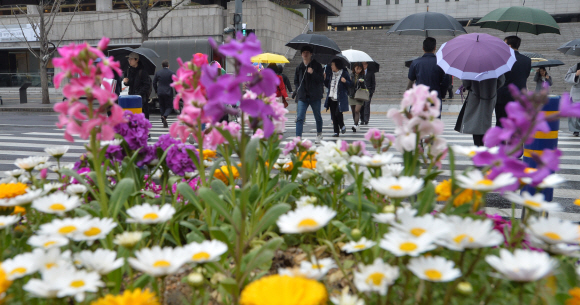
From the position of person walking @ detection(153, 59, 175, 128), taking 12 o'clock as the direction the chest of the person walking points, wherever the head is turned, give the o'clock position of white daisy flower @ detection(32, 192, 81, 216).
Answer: The white daisy flower is roughly at 6 o'clock from the person walking.

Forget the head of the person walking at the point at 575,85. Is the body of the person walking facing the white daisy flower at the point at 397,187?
yes

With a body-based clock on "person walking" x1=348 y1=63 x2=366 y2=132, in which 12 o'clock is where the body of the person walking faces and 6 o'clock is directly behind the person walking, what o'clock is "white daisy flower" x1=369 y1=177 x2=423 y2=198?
The white daisy flower is roughly at 12 o'clock from the person walking.

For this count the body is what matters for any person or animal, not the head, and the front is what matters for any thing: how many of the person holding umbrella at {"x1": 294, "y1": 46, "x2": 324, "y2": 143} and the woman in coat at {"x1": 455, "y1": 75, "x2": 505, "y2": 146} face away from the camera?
1

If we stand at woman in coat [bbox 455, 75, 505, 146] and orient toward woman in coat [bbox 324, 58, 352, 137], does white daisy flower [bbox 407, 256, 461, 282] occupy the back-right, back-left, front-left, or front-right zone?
back-left

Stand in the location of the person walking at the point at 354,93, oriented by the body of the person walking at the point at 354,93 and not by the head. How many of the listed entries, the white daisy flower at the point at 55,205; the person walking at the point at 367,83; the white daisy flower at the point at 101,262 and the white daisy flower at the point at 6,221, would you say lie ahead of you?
3

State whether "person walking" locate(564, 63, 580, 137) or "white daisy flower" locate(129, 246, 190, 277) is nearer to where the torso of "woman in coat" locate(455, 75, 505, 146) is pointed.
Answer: the person walking

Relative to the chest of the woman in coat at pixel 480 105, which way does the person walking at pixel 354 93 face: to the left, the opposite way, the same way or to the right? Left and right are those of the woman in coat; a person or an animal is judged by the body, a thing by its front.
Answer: the opposite way

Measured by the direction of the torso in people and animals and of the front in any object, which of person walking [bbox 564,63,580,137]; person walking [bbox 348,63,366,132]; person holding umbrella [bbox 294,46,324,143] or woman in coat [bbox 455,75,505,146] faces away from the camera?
the woman in coat

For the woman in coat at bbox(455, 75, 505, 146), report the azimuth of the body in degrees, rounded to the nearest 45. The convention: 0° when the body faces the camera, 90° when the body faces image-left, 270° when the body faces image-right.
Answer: approximately 180°

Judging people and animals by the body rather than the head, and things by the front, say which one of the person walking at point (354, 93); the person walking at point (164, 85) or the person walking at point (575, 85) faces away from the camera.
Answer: the person walking at point (164, 85)

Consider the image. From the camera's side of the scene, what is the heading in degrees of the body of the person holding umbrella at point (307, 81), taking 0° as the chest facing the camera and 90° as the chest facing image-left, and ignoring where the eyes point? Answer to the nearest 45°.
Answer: approximately 0°

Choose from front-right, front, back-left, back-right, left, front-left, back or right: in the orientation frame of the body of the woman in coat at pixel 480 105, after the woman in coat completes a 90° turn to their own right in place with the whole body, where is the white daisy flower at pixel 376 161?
right

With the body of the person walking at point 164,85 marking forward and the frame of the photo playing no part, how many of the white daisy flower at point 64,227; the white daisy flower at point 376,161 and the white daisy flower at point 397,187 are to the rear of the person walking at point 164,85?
3

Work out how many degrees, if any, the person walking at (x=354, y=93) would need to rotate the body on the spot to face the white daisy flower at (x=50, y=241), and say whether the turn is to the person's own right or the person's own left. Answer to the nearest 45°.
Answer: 0° — they already face it
